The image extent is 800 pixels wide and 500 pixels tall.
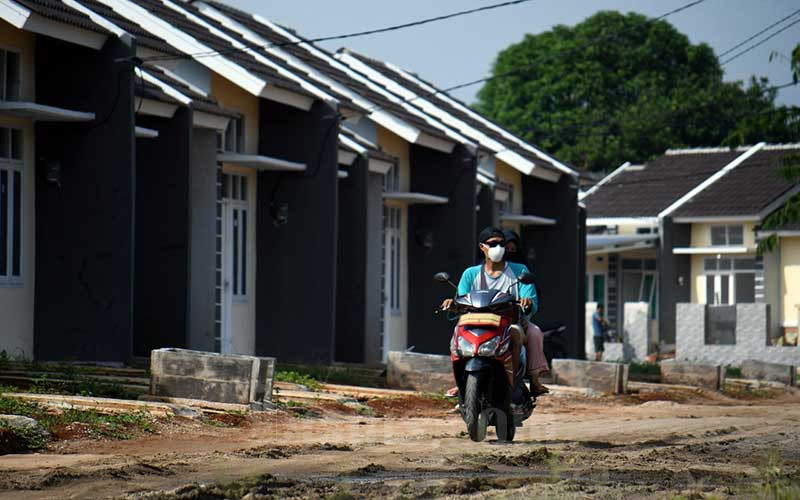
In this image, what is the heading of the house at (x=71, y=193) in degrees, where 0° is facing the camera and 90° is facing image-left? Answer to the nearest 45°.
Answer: approximately 315°

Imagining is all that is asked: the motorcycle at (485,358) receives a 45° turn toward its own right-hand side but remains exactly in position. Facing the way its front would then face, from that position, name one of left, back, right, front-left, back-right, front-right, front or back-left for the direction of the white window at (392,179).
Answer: back-right

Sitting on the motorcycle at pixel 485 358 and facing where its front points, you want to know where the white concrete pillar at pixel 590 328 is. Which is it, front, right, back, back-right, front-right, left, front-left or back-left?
back

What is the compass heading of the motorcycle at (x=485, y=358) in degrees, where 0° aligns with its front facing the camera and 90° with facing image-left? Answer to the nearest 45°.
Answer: approximately 0°

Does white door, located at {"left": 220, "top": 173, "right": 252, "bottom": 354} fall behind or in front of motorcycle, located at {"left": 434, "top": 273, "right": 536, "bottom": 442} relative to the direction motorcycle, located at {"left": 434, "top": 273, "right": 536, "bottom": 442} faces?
behind

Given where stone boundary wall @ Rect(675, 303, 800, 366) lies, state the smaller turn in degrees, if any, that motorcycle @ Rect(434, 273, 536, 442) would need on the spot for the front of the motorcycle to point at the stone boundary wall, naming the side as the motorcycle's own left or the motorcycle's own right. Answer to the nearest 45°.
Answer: approximately 180°
